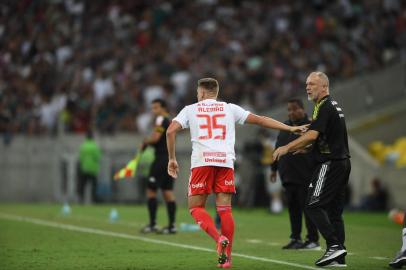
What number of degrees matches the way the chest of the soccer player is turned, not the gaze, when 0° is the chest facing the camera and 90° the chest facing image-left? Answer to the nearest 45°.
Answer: approximately 180°

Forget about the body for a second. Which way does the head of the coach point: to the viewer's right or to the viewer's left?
to the viewer's left

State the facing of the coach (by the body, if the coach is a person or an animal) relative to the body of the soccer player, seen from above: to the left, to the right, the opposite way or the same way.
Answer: to the left

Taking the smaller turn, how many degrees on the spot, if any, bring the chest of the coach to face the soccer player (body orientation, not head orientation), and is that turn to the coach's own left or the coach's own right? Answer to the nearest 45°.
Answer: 0° — they already face them

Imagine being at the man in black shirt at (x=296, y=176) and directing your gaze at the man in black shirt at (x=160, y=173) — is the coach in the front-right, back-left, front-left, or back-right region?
back-left

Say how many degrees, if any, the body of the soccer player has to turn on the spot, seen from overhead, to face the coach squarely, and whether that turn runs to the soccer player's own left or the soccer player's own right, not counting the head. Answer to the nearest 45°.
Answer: approximately 90° to the soccer player's own right

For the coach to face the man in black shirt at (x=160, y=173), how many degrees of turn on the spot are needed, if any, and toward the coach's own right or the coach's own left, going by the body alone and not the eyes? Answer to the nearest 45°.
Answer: approximately 45° to the coach's own right

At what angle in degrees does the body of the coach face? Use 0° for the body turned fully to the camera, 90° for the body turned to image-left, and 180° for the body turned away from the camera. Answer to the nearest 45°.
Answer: approximately 90°

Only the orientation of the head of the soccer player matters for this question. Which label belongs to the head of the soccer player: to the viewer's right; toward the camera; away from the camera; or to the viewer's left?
away from the camera
